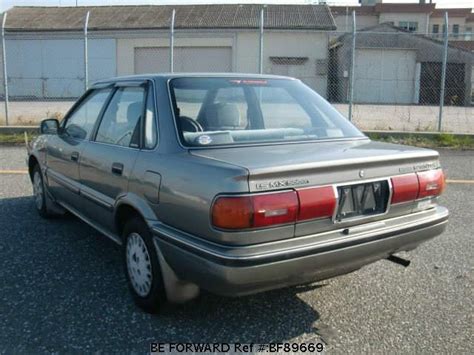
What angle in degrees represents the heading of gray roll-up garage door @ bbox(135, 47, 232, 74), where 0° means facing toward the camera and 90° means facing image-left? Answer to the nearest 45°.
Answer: approximately 0°

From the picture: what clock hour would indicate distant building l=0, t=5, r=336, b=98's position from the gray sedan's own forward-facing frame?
The distant building is roughly at 1 o'clock from the gray sedan.

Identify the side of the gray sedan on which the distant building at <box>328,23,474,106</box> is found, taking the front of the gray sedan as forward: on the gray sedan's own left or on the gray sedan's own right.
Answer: on the gray sedan's own right

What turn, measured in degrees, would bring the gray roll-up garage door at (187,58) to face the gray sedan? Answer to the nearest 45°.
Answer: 0° — it already faces it

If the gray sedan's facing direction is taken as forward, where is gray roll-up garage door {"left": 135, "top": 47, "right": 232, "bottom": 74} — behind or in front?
in front

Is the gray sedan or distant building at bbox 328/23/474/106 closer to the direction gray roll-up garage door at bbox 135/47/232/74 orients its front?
the gray sedan

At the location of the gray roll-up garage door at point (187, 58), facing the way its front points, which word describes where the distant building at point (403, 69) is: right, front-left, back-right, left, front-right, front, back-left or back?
left

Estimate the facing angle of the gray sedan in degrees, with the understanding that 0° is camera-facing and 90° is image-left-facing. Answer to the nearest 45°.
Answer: approximately 135°

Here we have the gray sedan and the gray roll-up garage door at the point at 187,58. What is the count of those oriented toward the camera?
1
